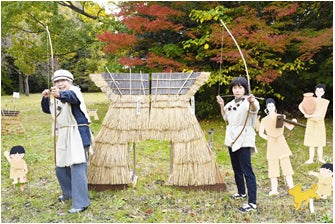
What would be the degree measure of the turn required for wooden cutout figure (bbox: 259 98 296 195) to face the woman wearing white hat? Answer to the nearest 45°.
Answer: approximately 45° to its right

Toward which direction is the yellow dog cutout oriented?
to the viewer's left

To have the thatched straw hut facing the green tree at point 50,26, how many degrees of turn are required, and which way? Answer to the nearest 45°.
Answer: approximately 135° to its right

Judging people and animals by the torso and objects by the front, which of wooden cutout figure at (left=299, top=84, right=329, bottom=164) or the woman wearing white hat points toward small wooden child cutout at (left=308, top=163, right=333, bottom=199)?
the wooden cutout figure

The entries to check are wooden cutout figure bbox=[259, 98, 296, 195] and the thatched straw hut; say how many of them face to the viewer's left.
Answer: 0

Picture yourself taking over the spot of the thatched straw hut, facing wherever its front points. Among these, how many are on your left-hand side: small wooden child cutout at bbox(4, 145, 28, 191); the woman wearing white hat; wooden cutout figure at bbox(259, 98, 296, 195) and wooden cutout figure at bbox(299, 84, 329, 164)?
2

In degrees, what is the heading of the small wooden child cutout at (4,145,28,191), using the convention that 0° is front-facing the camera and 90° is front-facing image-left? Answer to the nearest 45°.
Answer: approximately 0°

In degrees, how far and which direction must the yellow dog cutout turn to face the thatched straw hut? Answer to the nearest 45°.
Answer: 0° — it already faces it

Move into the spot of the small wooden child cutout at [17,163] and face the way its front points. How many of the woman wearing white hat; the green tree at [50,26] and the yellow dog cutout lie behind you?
1

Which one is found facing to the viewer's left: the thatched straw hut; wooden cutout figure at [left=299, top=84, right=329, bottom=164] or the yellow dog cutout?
the yellow dog cutout

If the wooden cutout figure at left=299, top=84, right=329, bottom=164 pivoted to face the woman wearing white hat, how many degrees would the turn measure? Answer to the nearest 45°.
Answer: approximately 45° to its right

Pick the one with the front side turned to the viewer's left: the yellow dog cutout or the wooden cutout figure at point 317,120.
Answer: the yellow dog cutout

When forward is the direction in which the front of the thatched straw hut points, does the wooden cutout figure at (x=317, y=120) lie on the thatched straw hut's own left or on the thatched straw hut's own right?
on the thatched straw hut's own left
